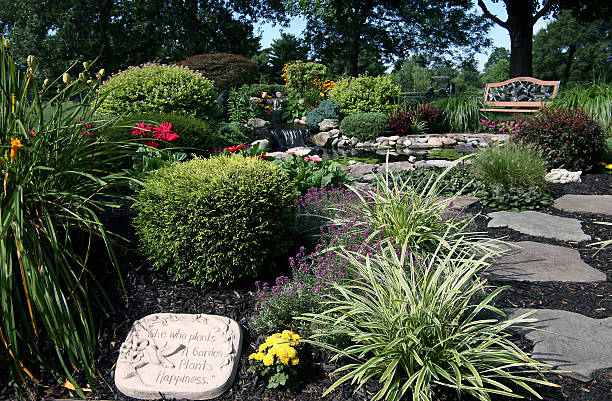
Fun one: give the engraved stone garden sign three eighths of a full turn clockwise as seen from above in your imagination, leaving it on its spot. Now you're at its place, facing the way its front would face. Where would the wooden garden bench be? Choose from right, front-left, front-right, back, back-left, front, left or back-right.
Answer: right

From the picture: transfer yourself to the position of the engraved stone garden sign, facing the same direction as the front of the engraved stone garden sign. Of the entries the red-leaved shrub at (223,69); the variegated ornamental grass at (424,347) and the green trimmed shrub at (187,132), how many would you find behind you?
2

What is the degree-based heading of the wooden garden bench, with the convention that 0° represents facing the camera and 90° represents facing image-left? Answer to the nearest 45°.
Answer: approximately 0°

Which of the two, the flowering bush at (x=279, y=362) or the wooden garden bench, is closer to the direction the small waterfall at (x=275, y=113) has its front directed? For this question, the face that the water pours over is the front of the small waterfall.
the flowering bush

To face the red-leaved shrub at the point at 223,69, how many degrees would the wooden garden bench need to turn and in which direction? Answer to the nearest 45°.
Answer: approximately 90° to its right

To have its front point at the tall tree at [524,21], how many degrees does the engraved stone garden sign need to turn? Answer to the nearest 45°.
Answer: approximately 135° to its left

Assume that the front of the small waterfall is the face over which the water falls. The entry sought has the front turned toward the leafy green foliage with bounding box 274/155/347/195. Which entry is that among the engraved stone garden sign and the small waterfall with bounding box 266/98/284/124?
the small waterfall
